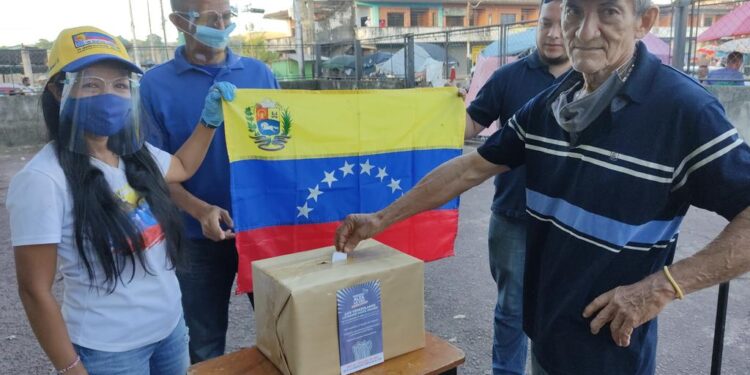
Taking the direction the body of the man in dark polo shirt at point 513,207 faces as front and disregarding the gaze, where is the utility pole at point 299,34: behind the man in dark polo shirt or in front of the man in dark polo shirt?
behind

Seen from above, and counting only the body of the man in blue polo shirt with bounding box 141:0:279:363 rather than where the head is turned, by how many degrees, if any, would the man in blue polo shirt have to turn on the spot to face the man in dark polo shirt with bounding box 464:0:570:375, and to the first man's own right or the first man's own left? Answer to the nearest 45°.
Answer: approximately 90° to the first man's own left

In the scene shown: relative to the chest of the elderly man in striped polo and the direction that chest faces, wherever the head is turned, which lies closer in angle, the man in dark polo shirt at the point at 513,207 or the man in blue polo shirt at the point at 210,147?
the man in blue polo shirt

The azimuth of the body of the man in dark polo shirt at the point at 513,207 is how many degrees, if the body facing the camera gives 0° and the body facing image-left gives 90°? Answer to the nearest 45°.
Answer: approximately 0°

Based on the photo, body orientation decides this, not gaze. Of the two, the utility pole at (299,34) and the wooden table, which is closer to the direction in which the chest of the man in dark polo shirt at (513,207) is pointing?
the wooden table

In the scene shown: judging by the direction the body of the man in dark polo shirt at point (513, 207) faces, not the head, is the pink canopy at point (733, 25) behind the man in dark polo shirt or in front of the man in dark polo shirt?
behind

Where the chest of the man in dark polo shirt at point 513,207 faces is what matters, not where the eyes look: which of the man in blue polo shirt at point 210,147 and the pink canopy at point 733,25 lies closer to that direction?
the man in blue polo shirt

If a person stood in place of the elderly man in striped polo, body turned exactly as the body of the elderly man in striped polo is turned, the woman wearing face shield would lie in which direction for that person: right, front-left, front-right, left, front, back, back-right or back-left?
front-right

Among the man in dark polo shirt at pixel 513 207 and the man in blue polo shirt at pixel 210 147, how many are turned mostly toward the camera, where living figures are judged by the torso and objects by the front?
2

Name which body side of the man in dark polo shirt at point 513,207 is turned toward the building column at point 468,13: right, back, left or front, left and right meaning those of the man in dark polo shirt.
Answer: back
